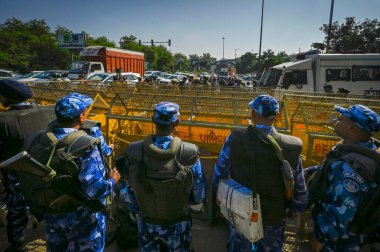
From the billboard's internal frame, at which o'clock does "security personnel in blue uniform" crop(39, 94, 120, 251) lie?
The security personnel in blue uniform is roughly at 12 o'clock from the billboard.

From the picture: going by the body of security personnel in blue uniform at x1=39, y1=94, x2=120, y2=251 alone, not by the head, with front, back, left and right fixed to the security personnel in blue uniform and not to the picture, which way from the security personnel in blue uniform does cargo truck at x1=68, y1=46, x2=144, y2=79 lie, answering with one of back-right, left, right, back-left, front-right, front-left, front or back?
front-left

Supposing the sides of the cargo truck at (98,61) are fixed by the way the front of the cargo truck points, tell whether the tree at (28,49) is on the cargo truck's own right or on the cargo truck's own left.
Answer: on the cargo truck's own right

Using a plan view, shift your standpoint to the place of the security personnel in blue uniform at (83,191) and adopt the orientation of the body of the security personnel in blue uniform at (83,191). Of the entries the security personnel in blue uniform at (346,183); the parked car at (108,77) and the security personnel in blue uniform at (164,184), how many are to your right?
2

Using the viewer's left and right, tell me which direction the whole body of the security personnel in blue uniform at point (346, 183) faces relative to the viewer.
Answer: facing to the left of the viewer

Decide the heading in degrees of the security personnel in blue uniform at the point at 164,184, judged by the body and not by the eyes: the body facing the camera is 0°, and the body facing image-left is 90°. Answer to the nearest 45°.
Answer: approximately 180°

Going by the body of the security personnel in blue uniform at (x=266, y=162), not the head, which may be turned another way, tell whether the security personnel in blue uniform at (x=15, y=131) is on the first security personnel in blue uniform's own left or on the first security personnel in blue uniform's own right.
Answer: on the first security personnel in blue uniform's own left

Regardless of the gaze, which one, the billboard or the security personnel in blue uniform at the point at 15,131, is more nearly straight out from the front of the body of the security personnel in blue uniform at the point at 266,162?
the billboard

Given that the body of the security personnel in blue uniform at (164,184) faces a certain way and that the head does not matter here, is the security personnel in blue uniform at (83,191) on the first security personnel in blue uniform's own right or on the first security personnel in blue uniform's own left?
on the first security personnel in blue uniform's own left

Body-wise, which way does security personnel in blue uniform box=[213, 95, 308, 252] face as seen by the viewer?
away from the camera
